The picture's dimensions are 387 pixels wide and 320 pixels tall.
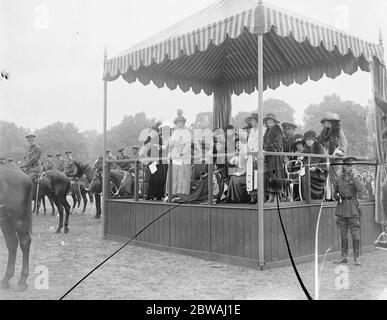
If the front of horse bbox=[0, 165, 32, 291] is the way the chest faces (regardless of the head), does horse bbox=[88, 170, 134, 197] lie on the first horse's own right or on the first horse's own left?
on the first horse's own right

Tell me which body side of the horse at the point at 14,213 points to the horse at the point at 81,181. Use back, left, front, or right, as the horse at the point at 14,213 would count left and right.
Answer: right

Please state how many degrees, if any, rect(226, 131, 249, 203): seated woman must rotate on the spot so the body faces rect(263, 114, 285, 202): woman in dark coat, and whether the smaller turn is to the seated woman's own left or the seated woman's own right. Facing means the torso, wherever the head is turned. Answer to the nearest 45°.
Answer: approximately 135° to the seated woman's own left

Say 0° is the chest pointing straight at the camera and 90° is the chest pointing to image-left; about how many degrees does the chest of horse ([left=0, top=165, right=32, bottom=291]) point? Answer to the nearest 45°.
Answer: approximately 90°

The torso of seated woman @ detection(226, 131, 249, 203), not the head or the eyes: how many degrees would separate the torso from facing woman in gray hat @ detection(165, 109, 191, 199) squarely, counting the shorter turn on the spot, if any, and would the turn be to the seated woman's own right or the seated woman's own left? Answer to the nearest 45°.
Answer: approximately 45° to the seated woman's own right

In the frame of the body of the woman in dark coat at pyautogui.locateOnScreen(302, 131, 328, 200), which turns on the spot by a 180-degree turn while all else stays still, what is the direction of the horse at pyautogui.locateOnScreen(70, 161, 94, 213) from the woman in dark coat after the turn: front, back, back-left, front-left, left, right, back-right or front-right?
left

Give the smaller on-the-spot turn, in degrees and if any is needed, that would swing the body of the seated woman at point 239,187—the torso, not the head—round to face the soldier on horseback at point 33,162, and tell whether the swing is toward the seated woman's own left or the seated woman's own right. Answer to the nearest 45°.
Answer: approximately 45° to the seated woman's own right

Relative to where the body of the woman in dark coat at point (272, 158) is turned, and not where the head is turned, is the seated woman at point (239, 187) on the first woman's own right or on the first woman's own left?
on the first woman's own right

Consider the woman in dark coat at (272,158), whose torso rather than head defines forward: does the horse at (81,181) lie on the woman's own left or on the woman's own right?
on the woman's own right

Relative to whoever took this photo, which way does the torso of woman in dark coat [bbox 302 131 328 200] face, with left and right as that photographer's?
facing the viewer and to the left of the viewer
